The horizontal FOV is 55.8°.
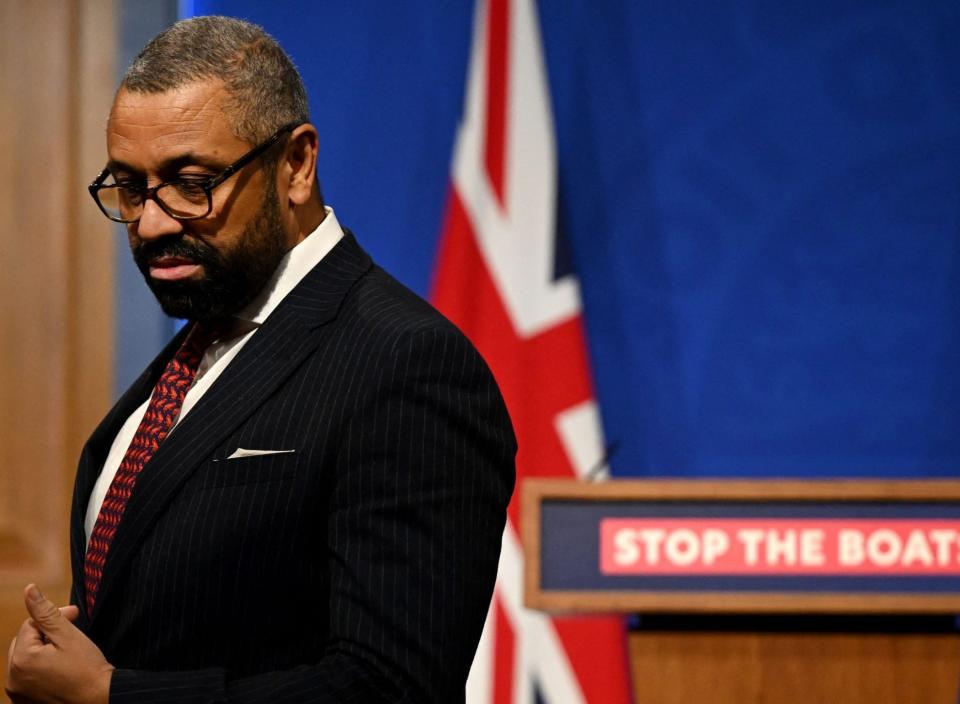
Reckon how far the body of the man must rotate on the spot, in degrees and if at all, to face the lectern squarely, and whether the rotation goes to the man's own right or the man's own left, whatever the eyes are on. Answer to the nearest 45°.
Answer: approximately 180°

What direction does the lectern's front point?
toward the camera

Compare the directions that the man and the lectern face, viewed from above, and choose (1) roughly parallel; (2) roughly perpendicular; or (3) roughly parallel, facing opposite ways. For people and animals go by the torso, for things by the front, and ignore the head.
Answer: roughly parallel

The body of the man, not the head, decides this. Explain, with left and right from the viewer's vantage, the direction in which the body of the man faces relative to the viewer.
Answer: facing the viewer and to the left of the viewer

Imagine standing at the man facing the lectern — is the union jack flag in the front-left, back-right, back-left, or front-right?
front-left

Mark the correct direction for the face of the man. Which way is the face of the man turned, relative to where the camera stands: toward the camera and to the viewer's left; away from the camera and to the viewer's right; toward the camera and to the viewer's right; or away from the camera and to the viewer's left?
toward the camera and to the viewer's left

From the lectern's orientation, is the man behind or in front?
in front

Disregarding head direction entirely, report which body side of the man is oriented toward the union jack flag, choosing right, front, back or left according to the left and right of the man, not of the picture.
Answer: back

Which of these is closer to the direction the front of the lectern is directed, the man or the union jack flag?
the man

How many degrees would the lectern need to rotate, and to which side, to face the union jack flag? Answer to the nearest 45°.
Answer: approximately 135° to its right

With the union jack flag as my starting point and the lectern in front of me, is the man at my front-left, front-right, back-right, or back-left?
front-right
